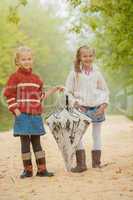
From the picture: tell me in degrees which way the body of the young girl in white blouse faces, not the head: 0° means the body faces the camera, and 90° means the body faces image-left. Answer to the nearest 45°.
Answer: approximately 0°

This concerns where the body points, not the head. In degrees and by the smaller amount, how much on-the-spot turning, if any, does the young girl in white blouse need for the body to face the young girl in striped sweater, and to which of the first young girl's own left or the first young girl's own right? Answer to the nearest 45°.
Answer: approximately 45° to the first young girl's own right
